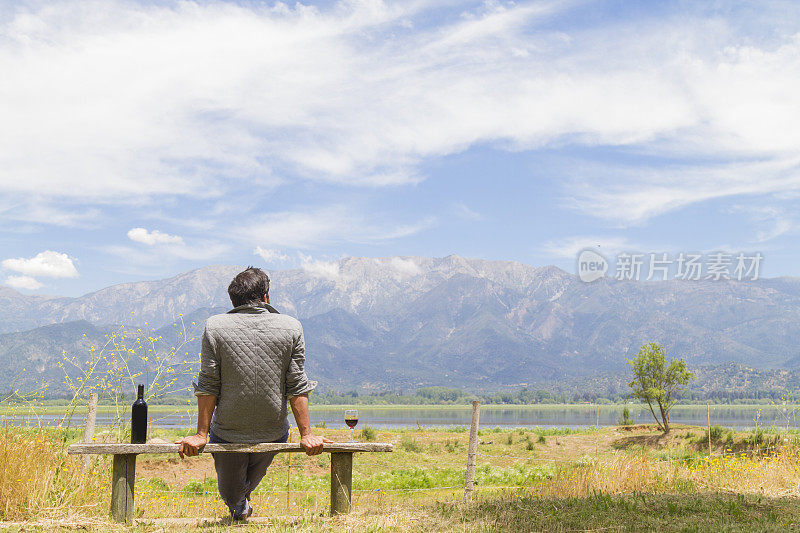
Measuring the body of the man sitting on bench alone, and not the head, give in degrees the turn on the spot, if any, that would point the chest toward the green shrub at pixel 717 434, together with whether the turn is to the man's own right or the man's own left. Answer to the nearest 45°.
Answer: approximately 45° to the man's own right

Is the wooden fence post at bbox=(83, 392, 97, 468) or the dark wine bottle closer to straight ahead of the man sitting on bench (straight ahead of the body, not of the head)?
the wooden fence post

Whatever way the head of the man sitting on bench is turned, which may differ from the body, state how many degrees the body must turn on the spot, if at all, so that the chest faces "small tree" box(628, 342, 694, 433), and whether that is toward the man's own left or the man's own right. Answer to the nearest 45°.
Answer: approximately 45° to the man's own right

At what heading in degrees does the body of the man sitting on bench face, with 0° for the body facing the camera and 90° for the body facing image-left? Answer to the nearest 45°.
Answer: approximately 180°
